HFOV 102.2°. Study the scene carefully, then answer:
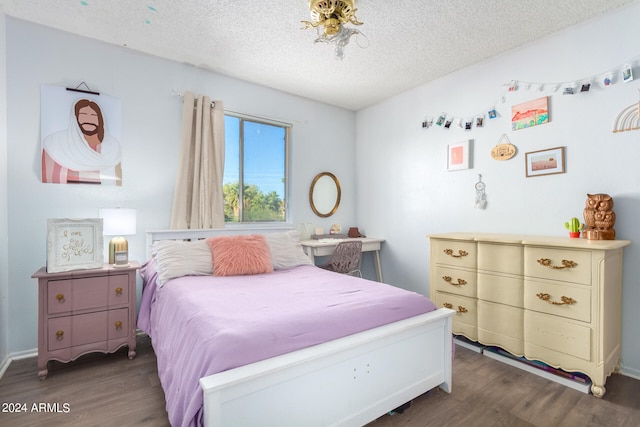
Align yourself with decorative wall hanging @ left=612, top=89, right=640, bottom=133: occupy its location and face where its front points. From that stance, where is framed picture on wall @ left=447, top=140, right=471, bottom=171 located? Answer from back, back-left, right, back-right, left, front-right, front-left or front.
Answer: right

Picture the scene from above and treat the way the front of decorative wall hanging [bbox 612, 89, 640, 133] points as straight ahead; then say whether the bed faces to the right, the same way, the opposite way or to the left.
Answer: to the left

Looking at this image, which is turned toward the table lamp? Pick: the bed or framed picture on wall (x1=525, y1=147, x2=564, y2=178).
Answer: the framed picture on wall

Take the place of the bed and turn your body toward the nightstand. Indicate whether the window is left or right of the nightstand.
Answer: right

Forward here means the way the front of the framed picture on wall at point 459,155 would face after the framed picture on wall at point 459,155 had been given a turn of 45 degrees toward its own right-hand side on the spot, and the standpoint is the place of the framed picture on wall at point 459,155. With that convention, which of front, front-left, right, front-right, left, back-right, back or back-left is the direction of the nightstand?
front-left

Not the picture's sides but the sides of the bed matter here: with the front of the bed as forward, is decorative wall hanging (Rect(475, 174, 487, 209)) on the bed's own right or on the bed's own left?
on the bed's own left

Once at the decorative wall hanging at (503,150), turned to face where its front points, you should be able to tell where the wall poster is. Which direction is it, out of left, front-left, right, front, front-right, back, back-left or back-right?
front-right

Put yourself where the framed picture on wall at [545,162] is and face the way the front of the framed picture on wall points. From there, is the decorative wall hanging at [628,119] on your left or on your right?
on your left

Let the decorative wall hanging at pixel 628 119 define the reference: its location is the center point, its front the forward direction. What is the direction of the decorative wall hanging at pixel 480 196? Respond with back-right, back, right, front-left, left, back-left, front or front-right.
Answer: right

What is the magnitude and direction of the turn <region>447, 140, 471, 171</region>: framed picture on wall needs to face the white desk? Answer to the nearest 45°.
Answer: approximately 45° to its right
